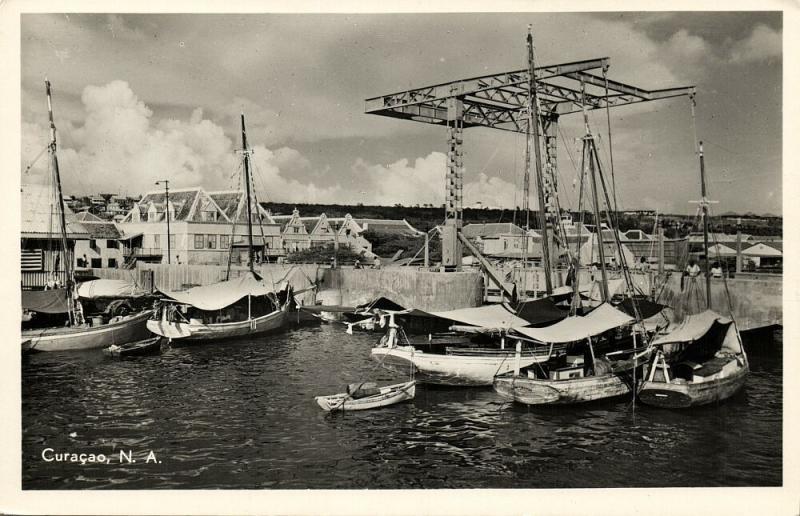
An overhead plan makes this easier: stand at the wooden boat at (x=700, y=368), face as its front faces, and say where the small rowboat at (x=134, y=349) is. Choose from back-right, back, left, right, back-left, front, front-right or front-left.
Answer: back-left

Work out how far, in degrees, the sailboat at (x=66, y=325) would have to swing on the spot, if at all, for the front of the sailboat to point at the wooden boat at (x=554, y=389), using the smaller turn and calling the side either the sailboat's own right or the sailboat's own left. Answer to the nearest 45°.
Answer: approximately 45° to the sailboat's own right

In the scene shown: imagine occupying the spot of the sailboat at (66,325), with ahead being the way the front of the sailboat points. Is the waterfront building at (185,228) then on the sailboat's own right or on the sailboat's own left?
on the sailboat's own left

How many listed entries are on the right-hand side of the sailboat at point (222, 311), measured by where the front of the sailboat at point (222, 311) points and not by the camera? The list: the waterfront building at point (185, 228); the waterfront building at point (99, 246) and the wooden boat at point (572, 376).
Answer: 1

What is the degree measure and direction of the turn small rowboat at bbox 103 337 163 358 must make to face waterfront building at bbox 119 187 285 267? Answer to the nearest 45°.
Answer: approximately 90° to its left
